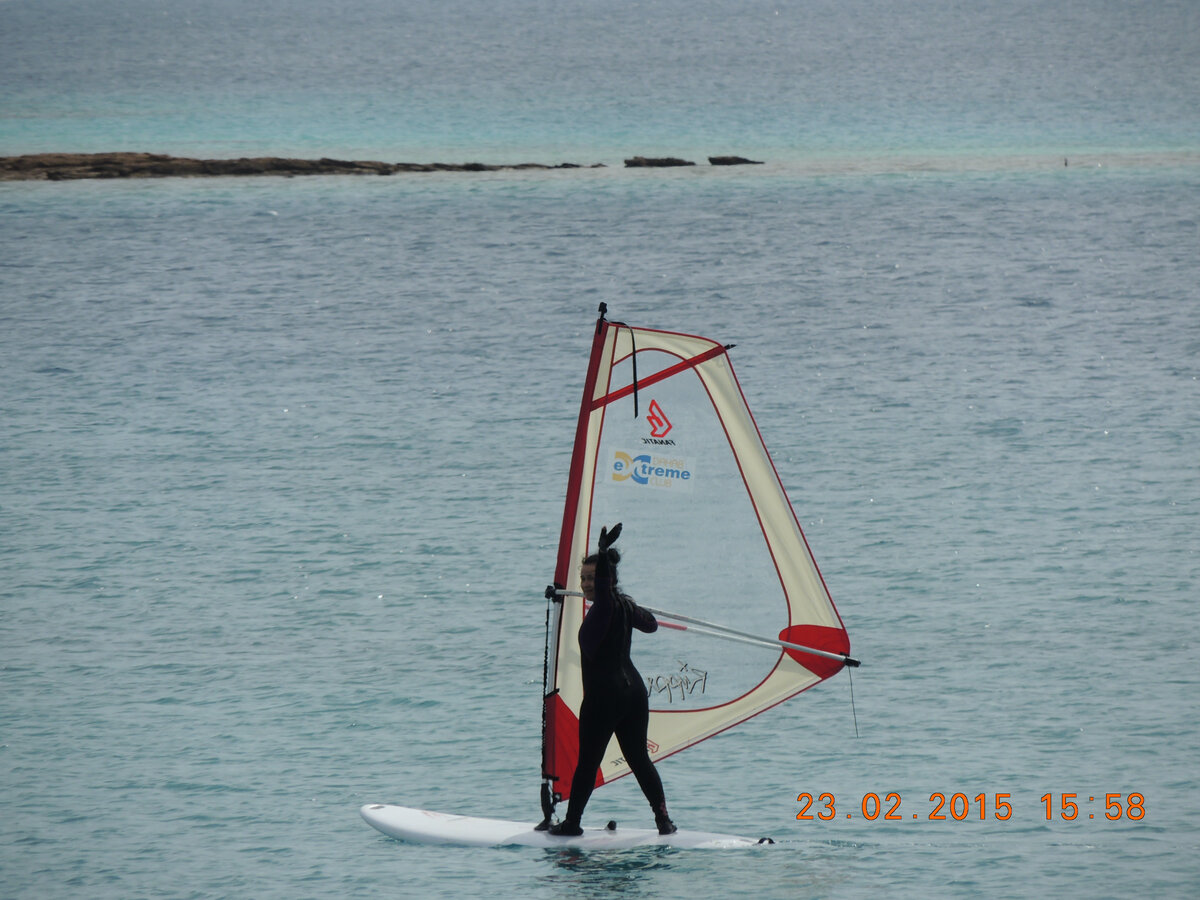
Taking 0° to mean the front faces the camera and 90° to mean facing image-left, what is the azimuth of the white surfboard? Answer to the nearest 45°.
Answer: approximately 90°
